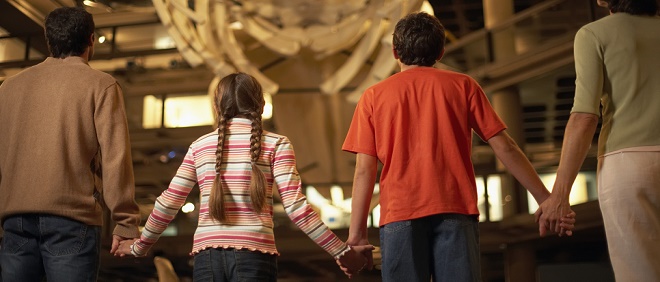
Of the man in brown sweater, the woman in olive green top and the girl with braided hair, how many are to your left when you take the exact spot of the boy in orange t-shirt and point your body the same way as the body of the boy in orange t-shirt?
2

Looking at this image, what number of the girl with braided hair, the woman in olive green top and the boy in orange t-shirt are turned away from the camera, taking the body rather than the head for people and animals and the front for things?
3

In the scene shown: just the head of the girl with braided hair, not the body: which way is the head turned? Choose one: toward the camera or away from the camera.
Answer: away from the camera

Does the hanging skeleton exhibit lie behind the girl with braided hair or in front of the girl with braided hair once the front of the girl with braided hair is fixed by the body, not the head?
in front

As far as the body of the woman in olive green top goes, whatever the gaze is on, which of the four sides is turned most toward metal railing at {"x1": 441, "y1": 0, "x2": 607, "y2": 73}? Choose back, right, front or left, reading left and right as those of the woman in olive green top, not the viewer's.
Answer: front

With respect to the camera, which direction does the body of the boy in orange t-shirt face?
away from the camera

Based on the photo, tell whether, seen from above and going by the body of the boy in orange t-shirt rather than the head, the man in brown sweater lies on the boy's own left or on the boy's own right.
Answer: on the boy's own left

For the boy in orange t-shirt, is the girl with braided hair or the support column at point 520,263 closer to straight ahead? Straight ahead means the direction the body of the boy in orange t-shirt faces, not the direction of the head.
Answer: the support column

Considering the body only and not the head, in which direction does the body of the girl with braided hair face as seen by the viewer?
away from the camera

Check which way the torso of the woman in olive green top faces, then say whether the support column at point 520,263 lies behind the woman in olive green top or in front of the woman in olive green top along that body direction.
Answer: in front

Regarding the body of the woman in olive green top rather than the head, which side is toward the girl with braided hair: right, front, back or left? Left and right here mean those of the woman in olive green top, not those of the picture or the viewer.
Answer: left

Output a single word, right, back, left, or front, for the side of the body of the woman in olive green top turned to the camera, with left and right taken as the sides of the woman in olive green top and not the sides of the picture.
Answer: back

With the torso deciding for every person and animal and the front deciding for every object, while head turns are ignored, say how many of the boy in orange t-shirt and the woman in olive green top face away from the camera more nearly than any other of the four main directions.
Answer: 2

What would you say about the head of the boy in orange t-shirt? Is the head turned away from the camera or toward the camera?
away from the camera
